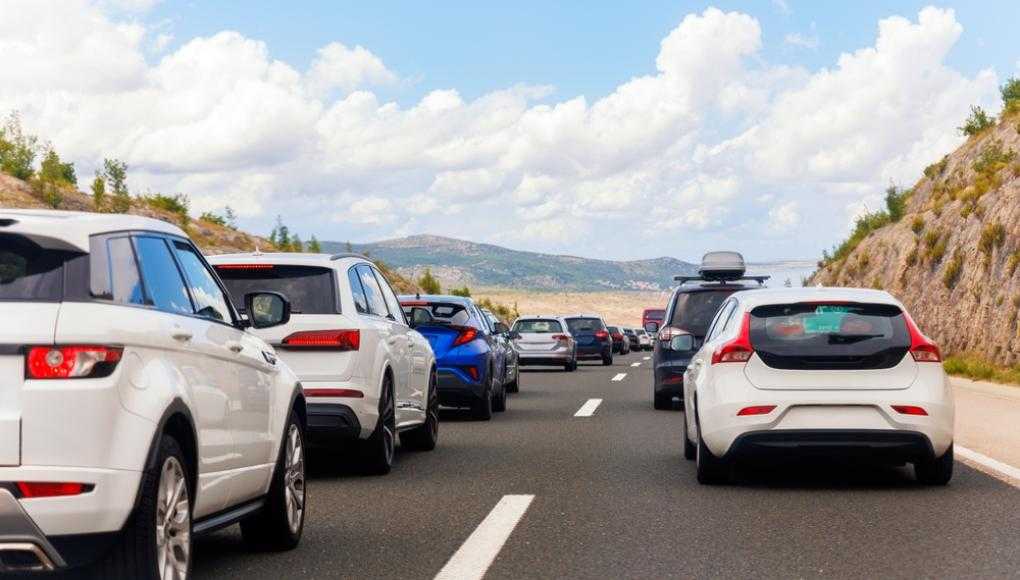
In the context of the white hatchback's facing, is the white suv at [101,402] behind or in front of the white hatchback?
behind

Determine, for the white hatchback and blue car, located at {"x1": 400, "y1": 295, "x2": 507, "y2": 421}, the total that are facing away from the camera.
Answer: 2

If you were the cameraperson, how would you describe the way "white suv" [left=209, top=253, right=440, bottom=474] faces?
facing away from the viewer and to the right of the viewer

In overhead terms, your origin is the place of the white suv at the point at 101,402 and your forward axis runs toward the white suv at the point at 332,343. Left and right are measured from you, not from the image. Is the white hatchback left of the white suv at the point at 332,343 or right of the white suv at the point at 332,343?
right

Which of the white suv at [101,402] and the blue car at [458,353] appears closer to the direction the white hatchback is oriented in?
the blue car

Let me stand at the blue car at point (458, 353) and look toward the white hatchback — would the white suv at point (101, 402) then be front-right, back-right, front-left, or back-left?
front-right

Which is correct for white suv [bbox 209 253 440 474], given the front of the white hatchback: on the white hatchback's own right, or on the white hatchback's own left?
on the white hatchback's own left

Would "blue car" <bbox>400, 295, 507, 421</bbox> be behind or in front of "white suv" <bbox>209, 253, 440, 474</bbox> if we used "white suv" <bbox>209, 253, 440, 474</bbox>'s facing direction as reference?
in front

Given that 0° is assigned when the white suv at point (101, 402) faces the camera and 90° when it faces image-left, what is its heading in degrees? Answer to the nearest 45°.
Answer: approximately 225°

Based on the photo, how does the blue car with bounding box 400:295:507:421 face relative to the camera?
away from the camera

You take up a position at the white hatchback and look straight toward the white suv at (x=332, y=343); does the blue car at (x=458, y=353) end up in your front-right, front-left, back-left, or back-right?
front-right

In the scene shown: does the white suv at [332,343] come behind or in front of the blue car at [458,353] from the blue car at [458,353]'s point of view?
behind

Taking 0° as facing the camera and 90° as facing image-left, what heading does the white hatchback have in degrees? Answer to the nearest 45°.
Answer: approximately 180°
